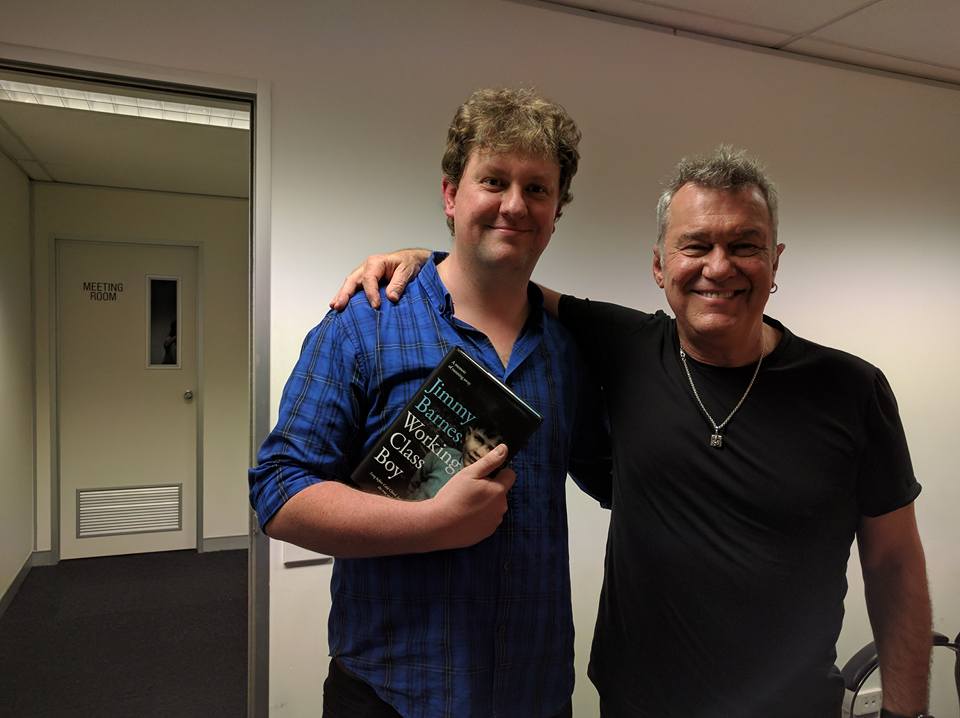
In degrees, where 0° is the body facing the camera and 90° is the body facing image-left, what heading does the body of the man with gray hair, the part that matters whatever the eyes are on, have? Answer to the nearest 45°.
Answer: approximately 0°

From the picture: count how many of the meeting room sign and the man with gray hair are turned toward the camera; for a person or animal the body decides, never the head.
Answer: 2

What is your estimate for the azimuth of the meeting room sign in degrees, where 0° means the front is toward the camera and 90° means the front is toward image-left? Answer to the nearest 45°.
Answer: approximately 0°

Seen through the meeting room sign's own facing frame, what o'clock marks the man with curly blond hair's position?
The man with curly blond hair is roughly at 12 o'clock from the meeting room sign.

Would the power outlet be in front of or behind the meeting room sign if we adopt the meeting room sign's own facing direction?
in front

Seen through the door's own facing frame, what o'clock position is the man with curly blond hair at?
The man with curly blond hair is roughly at 12 o'clock from the door.

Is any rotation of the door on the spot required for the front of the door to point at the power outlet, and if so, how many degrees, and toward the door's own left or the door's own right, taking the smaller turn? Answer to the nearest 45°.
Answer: approximately 45° to the door's own left
